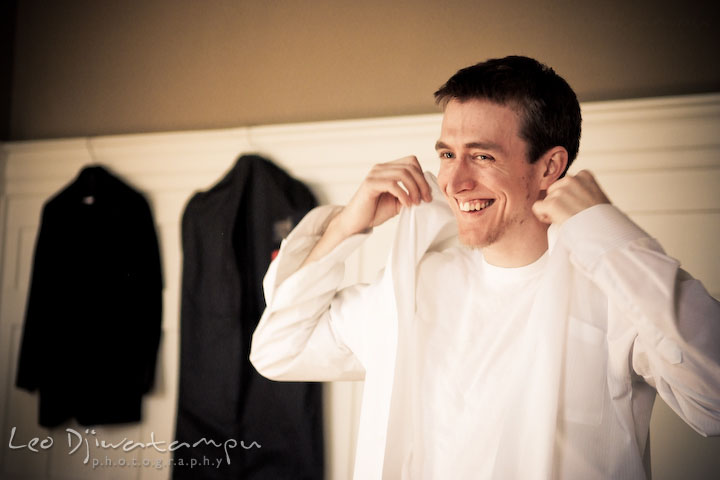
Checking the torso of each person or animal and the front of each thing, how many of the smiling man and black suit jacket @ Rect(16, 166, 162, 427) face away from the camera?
0

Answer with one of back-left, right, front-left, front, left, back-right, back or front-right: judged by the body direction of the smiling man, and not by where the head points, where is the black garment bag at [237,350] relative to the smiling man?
right

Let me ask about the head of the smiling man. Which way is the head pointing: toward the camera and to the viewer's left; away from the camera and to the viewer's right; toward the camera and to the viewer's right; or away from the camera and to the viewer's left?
toward the camera and to the viewer's left

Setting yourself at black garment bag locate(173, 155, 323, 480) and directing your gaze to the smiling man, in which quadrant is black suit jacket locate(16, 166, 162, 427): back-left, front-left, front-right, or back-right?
back-right

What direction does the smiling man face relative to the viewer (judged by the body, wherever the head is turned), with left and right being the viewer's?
facing the viewer and to the left of the viewer

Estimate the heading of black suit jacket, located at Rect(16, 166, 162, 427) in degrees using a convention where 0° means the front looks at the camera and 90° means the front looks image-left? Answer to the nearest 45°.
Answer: approximately 0°

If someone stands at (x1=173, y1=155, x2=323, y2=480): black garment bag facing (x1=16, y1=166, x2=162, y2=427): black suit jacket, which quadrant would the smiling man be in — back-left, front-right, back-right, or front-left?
back-left

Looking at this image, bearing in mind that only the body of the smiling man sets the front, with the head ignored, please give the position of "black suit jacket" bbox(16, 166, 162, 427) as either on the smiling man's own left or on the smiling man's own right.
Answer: on the smiling man's own right
